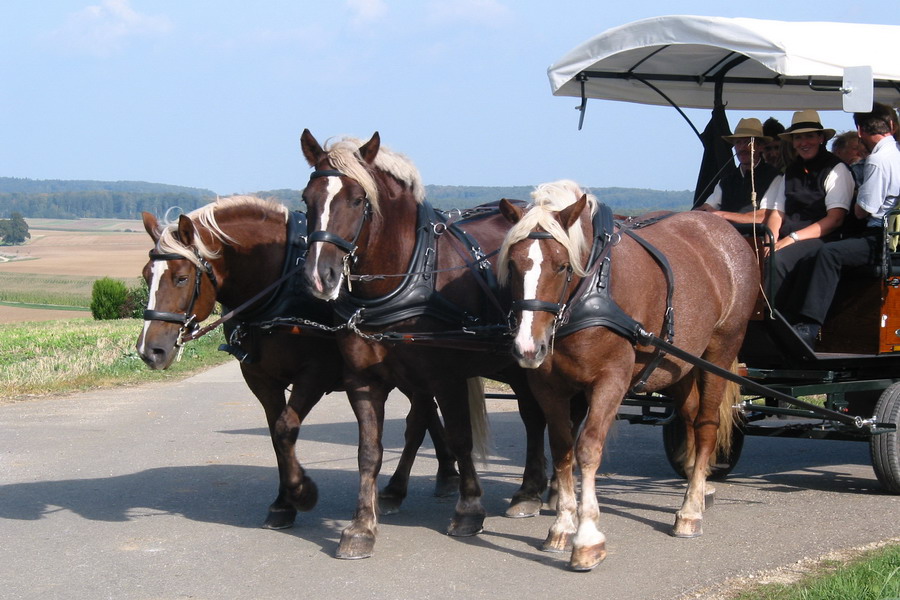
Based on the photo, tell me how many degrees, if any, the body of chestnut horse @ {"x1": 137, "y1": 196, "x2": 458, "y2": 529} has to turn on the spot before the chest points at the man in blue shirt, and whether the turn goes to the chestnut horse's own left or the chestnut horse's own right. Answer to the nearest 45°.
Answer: approximately 135° to the chestnut horse's own left

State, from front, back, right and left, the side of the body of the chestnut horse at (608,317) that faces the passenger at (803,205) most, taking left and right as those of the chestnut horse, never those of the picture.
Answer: back

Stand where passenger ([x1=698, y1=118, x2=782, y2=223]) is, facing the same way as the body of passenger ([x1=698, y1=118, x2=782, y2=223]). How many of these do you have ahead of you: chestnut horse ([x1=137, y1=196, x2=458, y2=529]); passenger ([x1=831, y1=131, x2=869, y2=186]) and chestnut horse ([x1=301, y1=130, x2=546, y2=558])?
2

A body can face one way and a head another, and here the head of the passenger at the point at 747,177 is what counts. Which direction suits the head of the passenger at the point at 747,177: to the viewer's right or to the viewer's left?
to the viewer's left

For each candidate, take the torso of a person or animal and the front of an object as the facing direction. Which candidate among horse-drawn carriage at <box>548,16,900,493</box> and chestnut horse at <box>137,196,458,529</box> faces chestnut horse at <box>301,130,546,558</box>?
the horse-drawn carriage

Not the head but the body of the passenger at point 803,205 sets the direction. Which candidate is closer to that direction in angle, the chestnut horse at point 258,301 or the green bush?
the chestnut horse

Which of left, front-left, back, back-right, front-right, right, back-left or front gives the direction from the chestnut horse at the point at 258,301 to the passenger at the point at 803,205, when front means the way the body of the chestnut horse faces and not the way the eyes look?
back-left

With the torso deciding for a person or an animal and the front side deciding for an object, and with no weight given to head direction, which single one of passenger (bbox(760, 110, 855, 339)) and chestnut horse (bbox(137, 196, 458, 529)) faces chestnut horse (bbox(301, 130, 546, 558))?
the passenger

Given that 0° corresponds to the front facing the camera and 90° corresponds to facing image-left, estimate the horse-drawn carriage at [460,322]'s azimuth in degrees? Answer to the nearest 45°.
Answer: approximately 45°

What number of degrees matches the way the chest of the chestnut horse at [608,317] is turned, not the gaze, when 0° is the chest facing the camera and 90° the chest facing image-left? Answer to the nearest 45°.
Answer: approximately 45°

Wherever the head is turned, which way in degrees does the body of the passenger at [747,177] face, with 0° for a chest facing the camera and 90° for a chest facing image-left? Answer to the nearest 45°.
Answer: approximately 45°

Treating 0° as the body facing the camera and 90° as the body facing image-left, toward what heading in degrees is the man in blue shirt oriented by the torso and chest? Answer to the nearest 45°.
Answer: approximately 90°
